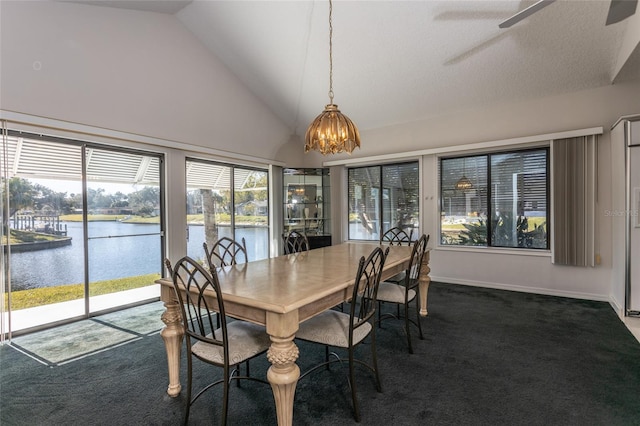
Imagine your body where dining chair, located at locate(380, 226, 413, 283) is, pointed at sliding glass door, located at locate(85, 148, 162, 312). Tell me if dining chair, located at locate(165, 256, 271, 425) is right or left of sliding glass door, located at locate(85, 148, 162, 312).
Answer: left

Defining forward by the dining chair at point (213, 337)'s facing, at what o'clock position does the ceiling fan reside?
The ceiling fan is roughly at 2 o'clock from the dining chair.

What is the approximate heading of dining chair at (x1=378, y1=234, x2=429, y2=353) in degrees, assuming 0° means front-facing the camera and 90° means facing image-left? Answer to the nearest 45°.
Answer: approximately 135°

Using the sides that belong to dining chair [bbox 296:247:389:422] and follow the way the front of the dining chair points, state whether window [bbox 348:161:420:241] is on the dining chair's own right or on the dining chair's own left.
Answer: on the dining chair's own right

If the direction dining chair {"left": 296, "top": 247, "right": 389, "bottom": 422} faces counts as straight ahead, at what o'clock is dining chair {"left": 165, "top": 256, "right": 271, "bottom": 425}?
dining chair {"left": 165, "top": 256, "right": 271, "bottom": 425} is roughly at 10 o'clock from dining chair {"left": 296, "top": 247, "right": 389, "bottom": 422}.

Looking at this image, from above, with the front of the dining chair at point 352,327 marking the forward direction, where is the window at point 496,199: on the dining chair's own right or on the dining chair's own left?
on the dining chair's own right

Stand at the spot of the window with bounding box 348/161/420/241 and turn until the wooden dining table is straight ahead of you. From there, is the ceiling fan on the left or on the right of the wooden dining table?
left

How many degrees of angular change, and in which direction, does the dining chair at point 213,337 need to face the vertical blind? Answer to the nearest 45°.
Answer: approximately 45° to its right

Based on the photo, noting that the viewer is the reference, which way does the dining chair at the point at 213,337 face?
facing away from the viewer and to the right of the viewer

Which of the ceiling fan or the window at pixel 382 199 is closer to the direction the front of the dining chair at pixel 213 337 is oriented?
the window

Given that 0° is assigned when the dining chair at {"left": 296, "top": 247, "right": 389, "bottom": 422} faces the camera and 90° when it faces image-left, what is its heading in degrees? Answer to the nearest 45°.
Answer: approximately 135°
